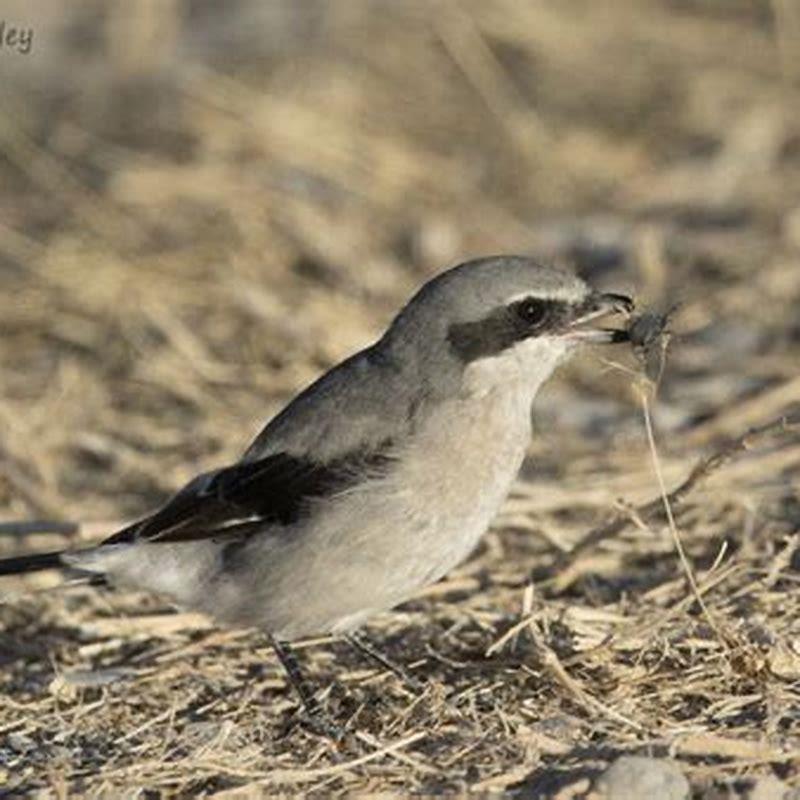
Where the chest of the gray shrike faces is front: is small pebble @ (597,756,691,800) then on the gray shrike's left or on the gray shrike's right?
on the gray shrike's right

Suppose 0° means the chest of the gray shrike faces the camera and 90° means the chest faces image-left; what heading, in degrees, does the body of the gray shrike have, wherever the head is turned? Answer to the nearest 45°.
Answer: approximately 270°
